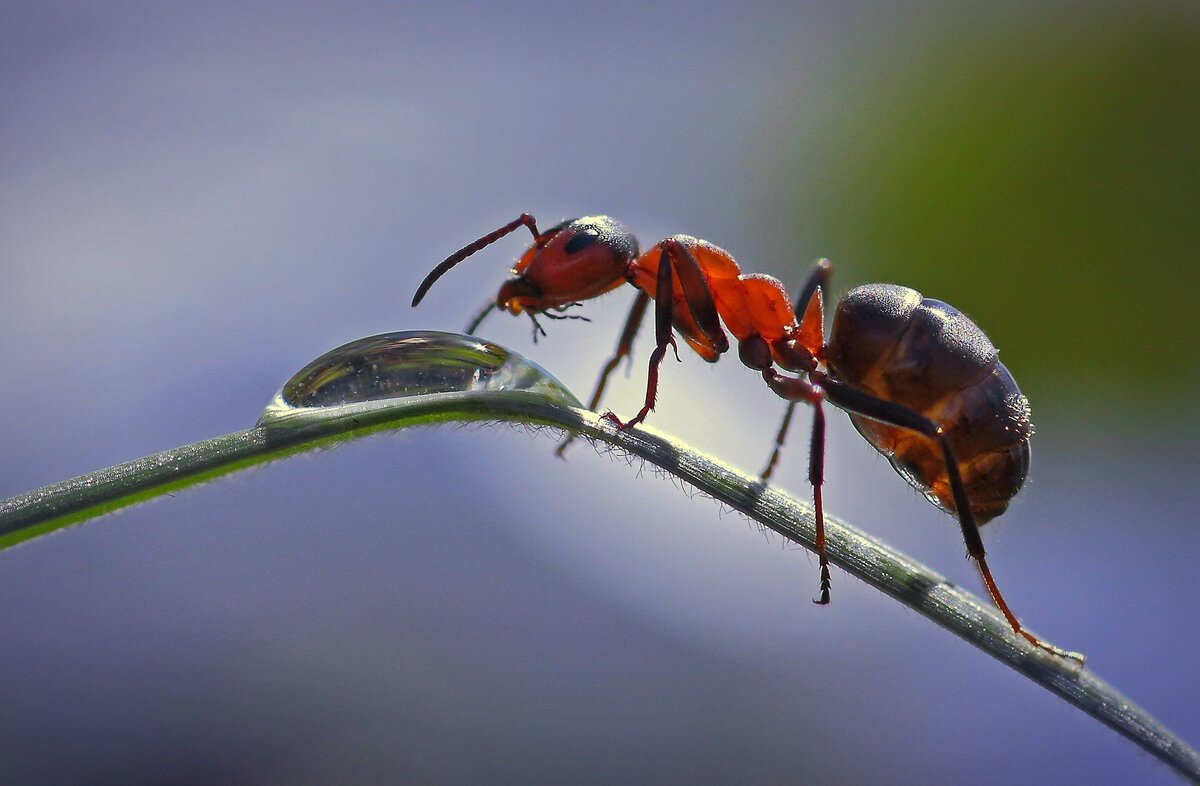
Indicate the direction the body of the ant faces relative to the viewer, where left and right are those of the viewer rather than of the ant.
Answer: facing to the left of the viewer

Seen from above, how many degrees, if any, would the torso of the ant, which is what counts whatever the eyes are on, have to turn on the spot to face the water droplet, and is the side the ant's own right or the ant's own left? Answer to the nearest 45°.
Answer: approximately 45° to the ant's own left
